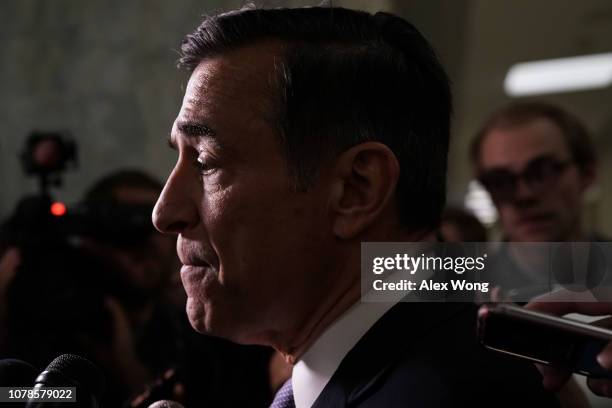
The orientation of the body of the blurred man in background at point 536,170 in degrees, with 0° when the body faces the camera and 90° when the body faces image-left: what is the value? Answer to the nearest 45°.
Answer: approximately 45°

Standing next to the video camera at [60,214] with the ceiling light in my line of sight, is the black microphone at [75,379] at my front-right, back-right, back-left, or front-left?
back-right

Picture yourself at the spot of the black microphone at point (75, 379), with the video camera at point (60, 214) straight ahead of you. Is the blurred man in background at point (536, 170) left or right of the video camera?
right

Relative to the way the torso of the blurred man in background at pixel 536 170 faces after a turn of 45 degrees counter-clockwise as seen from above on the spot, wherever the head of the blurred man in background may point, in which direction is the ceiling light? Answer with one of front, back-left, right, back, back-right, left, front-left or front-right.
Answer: back
